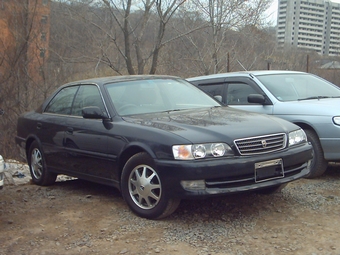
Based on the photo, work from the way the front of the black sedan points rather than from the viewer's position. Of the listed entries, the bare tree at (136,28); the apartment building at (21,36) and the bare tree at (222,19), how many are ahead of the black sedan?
0

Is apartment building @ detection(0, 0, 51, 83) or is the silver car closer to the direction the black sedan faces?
the silver car

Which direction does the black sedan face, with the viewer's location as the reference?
facing the viewer and to the right of the viewer

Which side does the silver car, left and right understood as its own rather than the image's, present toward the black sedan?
right

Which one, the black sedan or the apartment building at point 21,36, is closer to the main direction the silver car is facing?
the black sedan

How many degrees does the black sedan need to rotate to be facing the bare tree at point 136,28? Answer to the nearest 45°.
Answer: approximately 135° to its left

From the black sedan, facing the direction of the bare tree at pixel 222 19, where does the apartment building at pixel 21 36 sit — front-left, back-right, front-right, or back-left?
front-left

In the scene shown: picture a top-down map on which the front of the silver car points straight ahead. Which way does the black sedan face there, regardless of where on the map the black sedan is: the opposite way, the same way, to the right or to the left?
the same way

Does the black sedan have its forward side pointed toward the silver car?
no

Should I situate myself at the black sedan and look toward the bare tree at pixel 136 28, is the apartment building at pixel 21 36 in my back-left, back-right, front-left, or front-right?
front-left

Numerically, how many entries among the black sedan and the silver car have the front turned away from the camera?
0

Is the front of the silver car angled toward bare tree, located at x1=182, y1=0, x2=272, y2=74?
no

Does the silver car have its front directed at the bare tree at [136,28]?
no

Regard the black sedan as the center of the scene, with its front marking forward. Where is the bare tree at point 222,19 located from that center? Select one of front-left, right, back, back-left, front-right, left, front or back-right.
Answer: back-left

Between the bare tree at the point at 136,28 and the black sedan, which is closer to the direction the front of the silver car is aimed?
the black sedan

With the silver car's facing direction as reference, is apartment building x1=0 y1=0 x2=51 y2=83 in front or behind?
behind
